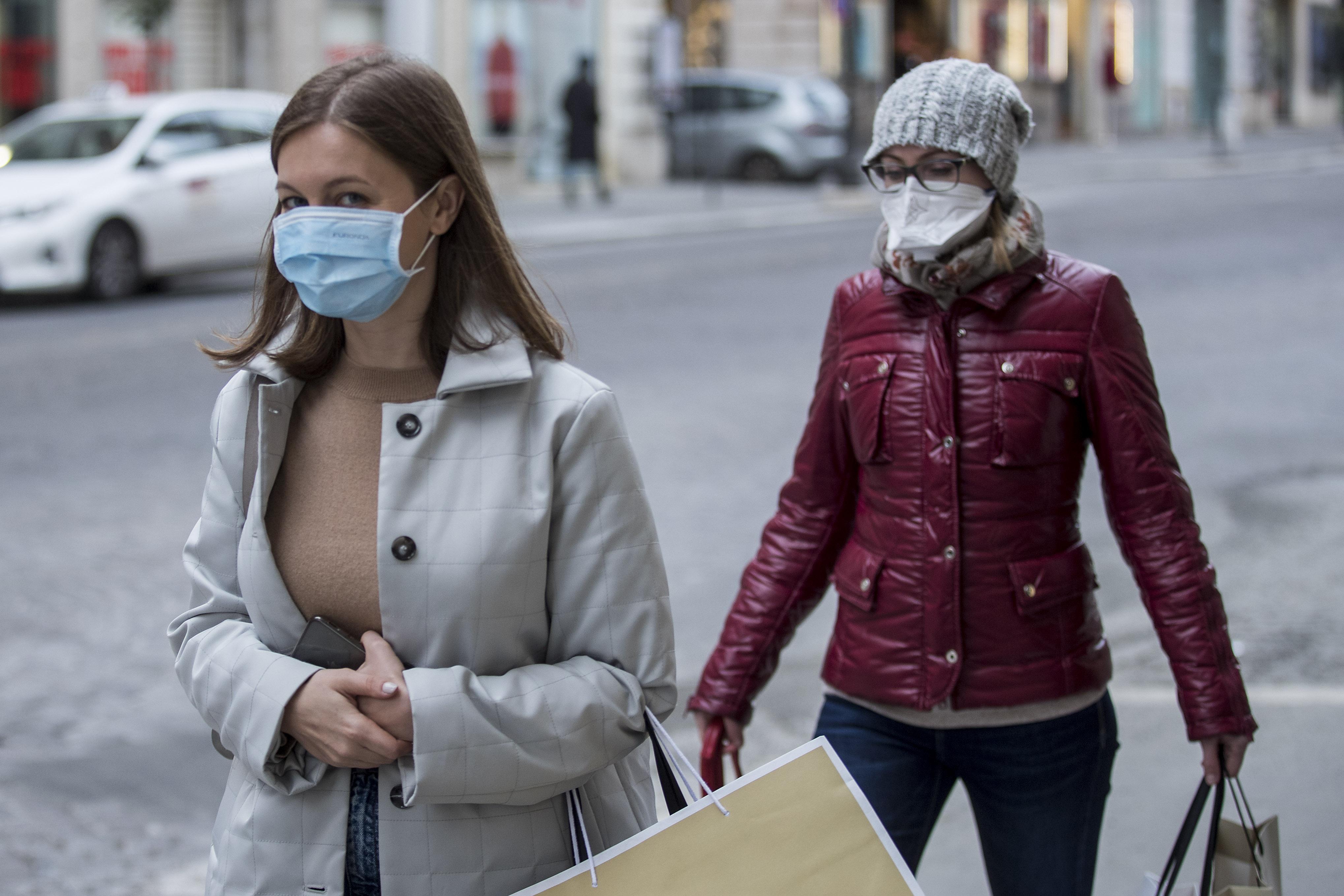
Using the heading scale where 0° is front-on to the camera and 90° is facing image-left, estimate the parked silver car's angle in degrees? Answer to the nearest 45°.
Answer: approximately 135°

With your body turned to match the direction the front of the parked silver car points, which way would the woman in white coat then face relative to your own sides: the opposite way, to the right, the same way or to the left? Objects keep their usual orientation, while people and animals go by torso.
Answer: to the left

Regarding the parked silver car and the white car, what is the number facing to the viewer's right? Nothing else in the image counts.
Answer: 0

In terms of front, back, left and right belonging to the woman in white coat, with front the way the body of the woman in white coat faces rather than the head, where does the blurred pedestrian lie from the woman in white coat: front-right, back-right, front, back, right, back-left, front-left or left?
back-right

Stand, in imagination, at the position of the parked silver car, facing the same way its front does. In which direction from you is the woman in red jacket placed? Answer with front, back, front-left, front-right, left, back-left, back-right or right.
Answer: back-left

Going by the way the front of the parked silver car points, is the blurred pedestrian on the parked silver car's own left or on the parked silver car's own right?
on the parked silver car's own left

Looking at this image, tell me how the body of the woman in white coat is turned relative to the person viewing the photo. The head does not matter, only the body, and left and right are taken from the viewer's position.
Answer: facing the viewer and to the left of the viewer

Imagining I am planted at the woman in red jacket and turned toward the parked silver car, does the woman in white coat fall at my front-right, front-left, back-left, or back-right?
back-left

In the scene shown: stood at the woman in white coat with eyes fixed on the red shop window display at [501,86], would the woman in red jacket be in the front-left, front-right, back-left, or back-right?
front-right

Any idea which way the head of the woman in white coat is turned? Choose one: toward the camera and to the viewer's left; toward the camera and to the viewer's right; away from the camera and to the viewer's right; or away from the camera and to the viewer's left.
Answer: toward the camera and to the viewer's left

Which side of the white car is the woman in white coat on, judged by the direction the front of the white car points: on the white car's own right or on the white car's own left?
on the white car's own left

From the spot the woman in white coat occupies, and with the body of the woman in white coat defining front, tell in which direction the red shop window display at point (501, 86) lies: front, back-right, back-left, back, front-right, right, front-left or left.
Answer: back-right

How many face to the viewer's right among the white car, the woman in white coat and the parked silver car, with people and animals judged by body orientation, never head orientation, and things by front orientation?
0
